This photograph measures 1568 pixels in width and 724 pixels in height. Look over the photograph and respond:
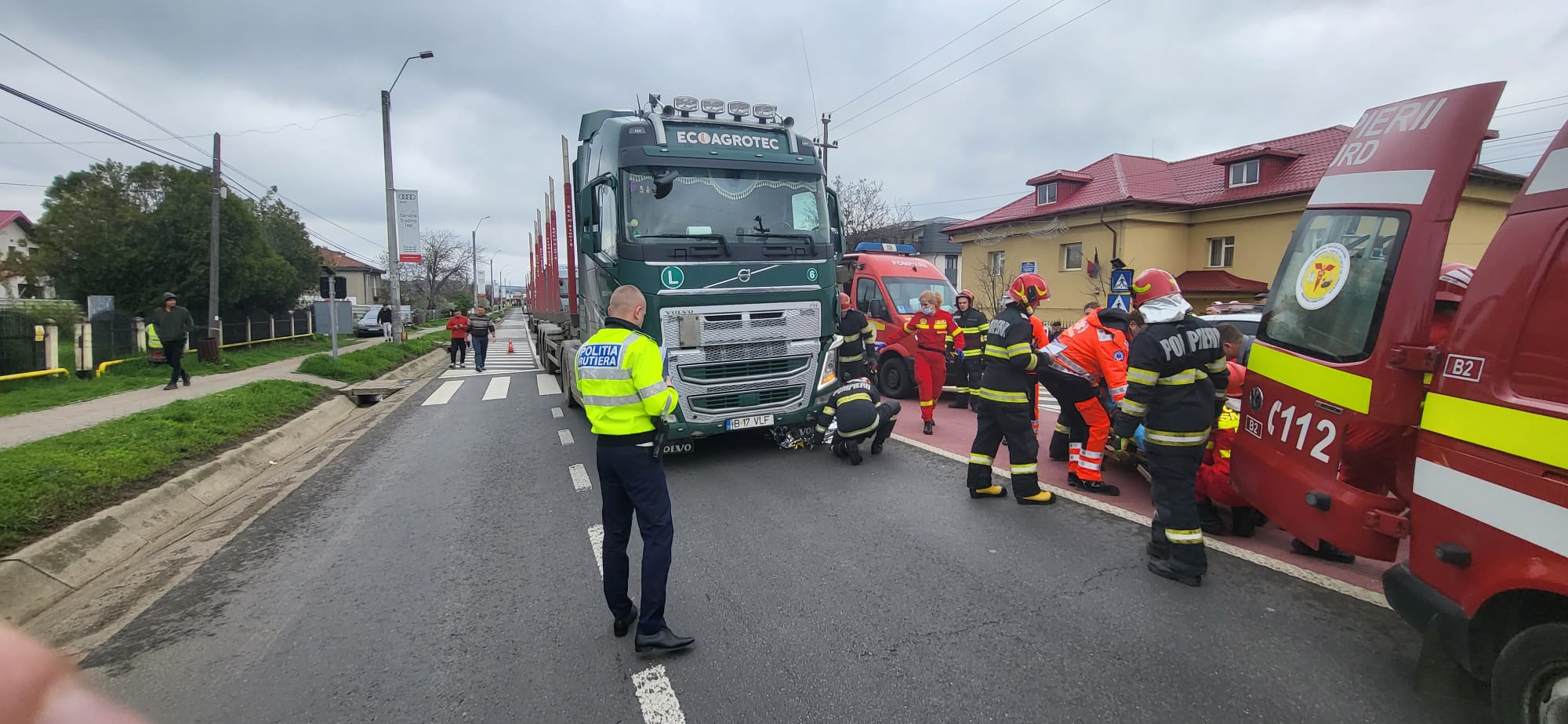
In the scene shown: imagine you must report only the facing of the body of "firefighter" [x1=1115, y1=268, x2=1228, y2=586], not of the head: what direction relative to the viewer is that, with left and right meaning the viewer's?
facing away from the viewer and to the left of the viewer

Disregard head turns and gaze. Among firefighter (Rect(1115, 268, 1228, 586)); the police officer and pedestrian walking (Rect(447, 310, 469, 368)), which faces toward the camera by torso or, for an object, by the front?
the pedestrian walking

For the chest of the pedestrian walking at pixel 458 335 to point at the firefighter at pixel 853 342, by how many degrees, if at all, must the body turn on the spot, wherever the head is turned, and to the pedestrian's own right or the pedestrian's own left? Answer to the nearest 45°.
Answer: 0° — they already face them

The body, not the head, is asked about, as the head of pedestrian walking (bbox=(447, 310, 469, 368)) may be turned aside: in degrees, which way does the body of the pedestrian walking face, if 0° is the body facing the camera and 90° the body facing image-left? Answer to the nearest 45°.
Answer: approximately 0°

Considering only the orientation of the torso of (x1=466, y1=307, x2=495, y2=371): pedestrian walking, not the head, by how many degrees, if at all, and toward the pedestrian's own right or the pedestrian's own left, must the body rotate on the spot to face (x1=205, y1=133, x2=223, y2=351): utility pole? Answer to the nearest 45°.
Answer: approximately 90° to the pedestrian's own right

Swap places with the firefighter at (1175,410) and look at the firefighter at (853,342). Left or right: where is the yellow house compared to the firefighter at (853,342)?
right

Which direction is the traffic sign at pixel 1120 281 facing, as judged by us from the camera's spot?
facing the viewer

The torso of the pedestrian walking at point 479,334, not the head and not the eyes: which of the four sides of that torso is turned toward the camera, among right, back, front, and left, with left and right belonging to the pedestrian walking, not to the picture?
front

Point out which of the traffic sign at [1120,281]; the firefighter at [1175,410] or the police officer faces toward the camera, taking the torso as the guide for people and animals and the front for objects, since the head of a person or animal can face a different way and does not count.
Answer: the traffic sign

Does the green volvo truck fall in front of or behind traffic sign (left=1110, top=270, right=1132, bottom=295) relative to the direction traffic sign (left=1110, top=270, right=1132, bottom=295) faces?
in front
